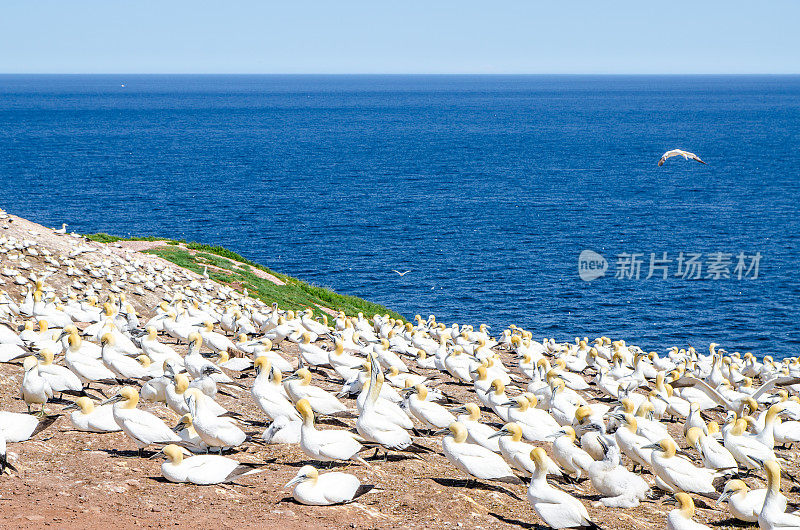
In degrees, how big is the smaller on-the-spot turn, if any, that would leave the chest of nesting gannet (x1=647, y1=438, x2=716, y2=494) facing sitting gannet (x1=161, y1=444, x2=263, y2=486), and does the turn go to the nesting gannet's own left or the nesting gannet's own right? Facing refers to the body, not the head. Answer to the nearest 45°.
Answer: approximately 45° to the nesting gannet's own left

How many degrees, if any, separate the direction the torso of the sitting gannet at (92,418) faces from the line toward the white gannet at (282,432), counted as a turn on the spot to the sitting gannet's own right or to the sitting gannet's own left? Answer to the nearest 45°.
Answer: approximately 180°

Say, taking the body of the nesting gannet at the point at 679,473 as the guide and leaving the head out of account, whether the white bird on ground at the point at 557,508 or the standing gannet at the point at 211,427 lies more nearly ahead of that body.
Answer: the standing gannet

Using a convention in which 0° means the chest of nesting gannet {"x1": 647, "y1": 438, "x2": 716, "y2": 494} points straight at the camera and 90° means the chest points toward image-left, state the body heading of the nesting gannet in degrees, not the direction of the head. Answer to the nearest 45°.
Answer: approximately 90°

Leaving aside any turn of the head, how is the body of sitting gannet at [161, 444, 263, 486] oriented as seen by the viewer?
to the viewer's left

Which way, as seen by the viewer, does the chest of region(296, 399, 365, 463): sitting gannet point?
to the viewer's left

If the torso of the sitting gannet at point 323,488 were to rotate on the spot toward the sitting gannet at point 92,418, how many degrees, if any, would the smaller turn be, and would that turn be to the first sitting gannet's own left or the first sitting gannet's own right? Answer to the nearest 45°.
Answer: approximately 45° to the first sitting gannet's own right

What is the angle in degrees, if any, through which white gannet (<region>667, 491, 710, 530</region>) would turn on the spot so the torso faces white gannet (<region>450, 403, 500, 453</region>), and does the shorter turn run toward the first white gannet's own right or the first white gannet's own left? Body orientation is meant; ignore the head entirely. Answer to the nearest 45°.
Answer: approximately 45° to the first white gannet's own right

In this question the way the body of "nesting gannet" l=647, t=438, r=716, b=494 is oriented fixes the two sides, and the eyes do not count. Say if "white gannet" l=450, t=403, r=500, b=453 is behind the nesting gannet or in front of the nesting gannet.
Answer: in front
